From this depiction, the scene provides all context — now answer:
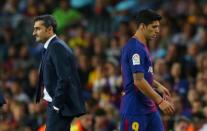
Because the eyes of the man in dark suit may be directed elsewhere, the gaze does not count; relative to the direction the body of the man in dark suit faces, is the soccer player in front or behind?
behind

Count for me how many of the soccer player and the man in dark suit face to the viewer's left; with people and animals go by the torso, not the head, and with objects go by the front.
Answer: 1

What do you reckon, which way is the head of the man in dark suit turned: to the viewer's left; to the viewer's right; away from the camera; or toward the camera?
to the viewer's left
